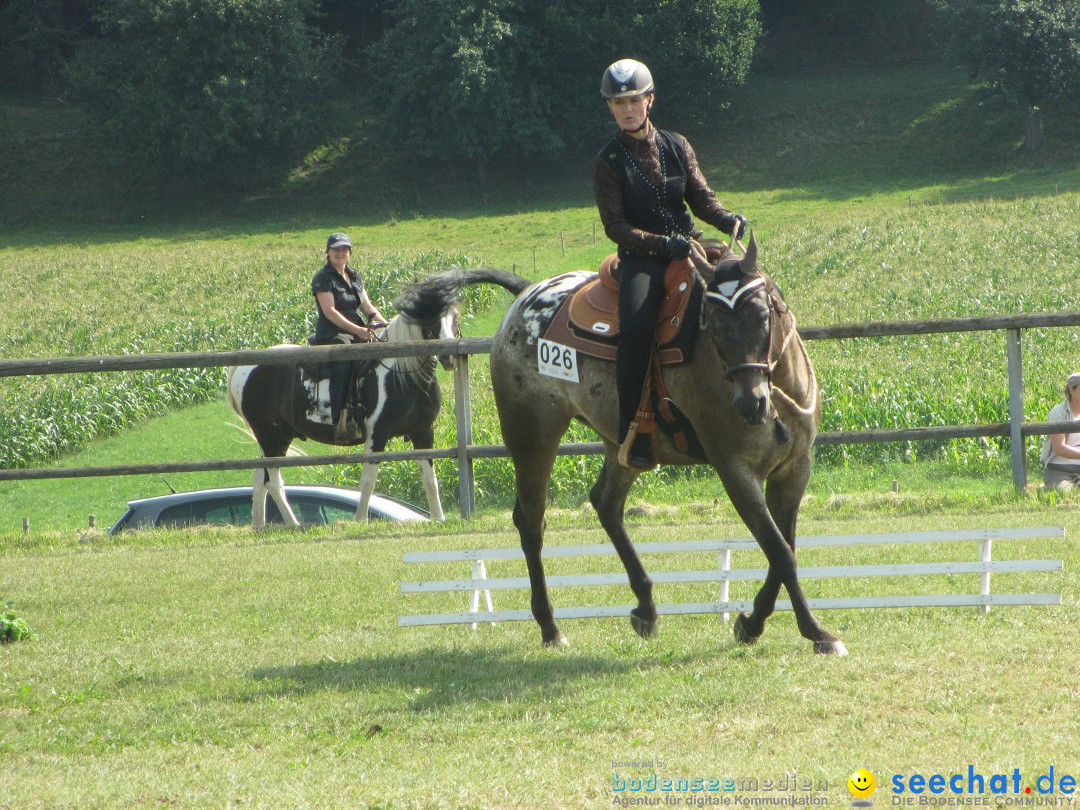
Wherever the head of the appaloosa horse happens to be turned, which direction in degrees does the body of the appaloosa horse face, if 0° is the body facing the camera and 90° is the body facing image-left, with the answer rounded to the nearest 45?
approximately 315°

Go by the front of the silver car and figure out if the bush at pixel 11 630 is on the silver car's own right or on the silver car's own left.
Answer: on the silver car's own right

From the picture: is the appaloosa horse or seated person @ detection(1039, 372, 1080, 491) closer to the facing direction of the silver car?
the seated person

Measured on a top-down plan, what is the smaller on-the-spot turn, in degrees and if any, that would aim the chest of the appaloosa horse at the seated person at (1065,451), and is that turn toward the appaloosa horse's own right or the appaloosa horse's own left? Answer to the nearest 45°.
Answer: approximately 90° to the appaloosa horse's own left

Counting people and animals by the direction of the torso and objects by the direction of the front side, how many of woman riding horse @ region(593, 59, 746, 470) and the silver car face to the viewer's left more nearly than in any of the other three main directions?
0

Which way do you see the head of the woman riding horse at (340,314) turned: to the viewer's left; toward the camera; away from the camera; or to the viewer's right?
toward the camera

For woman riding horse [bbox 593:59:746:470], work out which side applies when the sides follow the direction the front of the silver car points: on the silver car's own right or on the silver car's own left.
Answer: on the silver car's own right

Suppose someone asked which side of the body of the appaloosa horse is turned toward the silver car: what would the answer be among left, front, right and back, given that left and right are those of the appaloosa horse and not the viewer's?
back

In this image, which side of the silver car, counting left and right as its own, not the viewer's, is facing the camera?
right

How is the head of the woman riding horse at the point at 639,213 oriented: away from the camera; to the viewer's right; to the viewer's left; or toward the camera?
toward the camera

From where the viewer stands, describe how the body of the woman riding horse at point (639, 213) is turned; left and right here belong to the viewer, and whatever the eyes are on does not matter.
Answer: facing the viewer and to the right of the viewer
